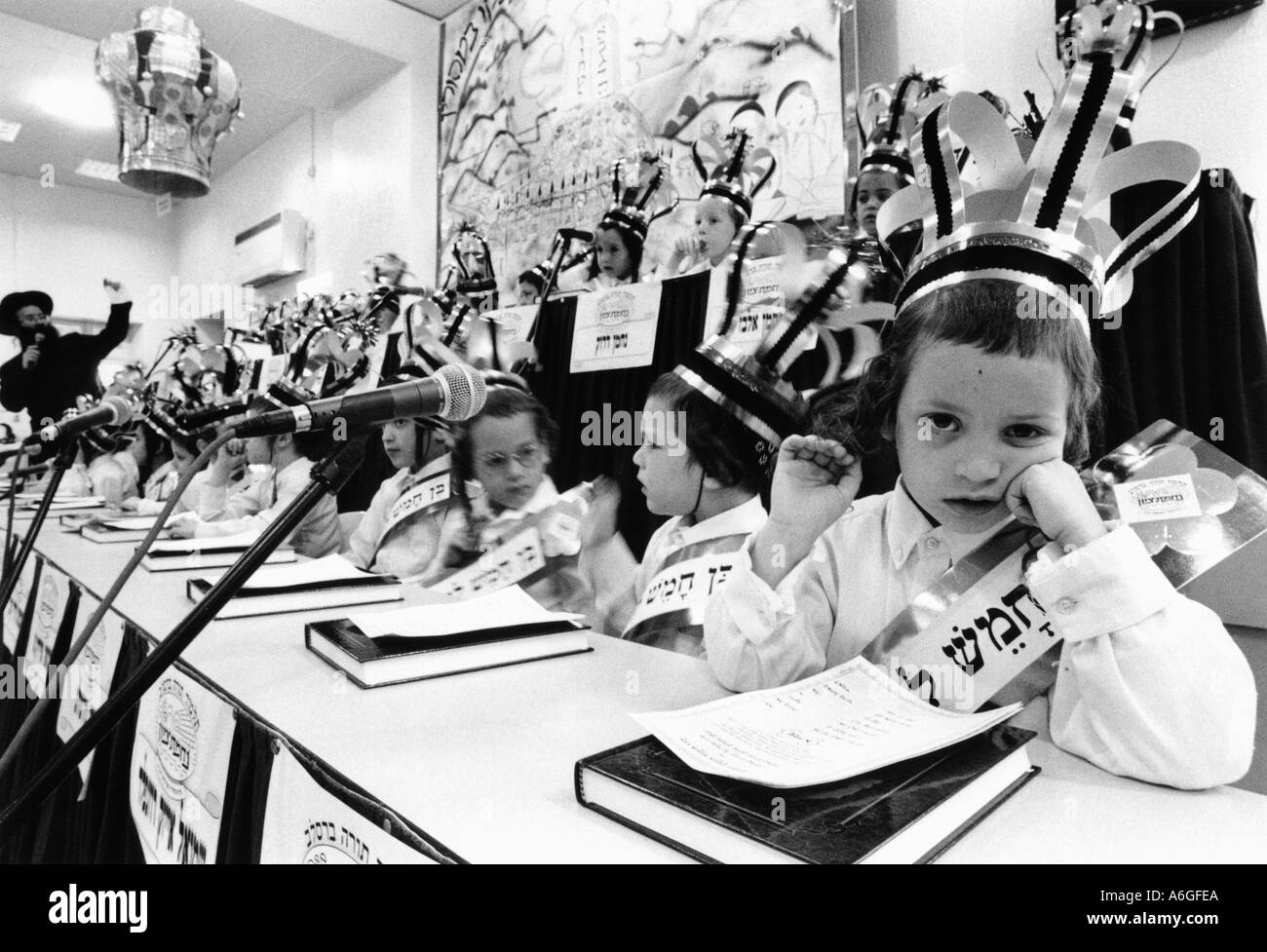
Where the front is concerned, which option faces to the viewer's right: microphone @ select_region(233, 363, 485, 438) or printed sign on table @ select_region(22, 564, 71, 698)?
the microphone

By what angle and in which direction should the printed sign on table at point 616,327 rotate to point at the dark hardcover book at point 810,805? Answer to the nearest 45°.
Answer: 0° — it already faces it

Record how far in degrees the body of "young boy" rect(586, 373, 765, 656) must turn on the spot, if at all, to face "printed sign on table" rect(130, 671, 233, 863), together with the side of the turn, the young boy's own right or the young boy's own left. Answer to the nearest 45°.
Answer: approximately 45° to the young boy's own left

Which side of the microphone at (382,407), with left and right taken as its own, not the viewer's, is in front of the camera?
right

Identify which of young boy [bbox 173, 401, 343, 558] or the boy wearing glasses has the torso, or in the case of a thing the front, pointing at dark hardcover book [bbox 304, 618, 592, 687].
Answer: the boy wearing glasses

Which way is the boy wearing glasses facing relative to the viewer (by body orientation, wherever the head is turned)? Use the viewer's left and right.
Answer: facing the viewer

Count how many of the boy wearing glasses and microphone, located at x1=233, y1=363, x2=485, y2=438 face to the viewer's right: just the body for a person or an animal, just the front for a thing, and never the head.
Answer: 1

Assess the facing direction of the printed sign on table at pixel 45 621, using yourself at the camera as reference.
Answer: facing the viewer and to the left of the viewer

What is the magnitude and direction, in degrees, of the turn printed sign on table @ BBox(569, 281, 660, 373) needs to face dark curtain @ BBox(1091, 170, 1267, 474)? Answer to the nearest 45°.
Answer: approximately 45° to its left

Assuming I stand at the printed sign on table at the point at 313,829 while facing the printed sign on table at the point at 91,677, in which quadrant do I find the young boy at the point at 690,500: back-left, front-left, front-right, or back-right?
front-right

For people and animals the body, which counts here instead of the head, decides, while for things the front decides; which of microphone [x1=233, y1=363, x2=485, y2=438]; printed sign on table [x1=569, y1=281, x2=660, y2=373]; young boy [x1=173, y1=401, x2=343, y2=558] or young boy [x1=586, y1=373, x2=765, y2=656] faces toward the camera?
the printed sign on table

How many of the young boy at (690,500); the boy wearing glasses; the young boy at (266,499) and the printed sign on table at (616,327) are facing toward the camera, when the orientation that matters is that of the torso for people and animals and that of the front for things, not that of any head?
2

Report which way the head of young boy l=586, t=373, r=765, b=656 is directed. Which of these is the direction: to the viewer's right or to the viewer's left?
to the viewer's left

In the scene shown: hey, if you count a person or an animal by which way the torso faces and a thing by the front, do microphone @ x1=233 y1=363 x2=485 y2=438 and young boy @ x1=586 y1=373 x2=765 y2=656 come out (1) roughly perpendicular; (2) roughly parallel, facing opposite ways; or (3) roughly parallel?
roughly parallel, facing opposite ways
